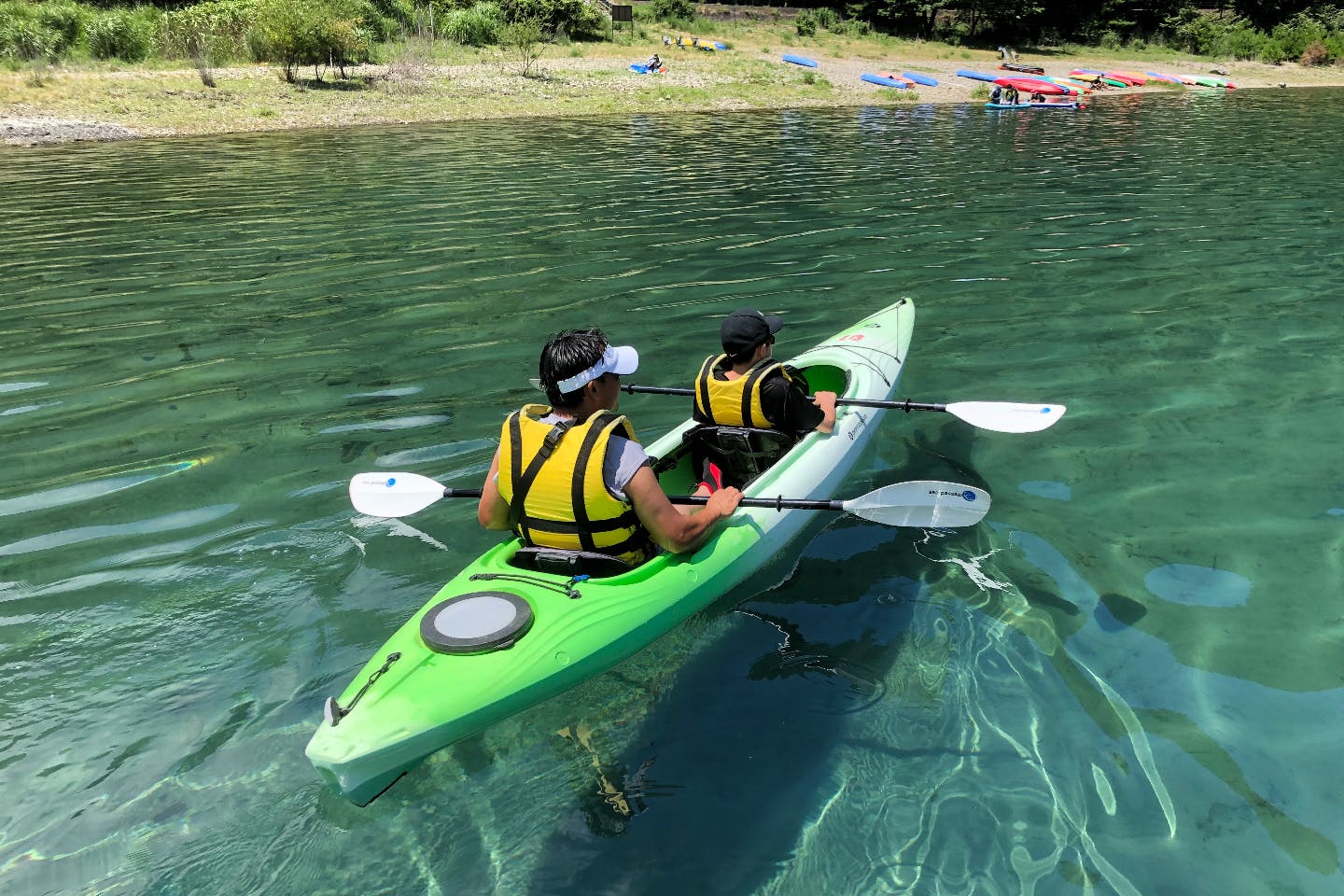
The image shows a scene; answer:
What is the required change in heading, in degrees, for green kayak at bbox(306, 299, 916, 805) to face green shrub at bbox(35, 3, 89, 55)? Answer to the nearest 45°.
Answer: approximately 90° to its left

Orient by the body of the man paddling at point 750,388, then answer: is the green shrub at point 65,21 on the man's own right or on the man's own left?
on the man's own left

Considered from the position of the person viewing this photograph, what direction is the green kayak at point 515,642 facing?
facing away from the viewer and to the right of the viewer

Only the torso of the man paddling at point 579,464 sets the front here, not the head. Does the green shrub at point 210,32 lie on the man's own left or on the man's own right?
on the man's own left

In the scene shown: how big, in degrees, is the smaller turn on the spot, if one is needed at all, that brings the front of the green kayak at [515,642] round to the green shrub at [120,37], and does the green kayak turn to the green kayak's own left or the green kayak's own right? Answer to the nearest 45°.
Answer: approximately 90° to the green kayak's own left

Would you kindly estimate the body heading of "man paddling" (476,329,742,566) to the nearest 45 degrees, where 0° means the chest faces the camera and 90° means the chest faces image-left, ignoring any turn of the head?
approximately 225°

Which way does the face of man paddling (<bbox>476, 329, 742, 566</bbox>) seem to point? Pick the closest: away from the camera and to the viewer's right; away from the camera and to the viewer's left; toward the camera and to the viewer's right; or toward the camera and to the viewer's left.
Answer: away from the camera and to the viewer's right

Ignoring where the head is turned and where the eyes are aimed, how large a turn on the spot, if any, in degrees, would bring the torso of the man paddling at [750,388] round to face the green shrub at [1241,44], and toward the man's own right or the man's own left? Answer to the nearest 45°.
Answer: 0° — they already face it

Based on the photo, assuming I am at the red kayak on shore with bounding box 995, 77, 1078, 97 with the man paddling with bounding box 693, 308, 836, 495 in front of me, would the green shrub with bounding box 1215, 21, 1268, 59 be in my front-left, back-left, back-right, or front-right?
back-left

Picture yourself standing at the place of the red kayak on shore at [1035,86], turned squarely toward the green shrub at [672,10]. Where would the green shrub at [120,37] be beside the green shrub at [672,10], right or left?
left

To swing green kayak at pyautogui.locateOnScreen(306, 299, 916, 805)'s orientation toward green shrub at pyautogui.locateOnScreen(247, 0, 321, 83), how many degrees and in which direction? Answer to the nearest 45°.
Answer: approximately 45° to its left

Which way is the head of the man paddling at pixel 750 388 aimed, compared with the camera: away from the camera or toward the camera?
away from the camera

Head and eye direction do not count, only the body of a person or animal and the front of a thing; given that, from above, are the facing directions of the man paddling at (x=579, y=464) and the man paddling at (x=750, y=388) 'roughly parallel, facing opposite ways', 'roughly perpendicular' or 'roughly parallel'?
roughly parallel

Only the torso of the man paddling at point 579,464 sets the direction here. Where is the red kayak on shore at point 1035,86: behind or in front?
in front

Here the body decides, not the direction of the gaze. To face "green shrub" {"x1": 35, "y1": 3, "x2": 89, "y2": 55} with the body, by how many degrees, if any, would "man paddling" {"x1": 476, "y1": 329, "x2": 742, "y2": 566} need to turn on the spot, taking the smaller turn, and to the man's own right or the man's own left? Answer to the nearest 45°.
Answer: approximately 90° to the man's own left

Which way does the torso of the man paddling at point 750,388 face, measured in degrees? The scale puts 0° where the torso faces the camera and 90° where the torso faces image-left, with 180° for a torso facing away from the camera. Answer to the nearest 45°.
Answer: approximately 225°
